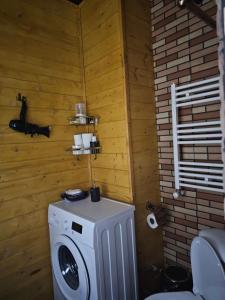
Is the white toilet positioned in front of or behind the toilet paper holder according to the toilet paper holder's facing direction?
in front

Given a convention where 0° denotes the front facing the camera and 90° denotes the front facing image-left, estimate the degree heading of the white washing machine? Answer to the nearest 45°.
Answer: approximately 45°

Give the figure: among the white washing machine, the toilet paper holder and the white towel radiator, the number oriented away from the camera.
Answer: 0

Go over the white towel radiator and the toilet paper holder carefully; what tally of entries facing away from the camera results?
0

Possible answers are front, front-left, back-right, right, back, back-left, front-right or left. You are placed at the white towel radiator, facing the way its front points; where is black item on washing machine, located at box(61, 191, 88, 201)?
front-right

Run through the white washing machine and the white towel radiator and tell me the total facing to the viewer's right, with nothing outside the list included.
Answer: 0

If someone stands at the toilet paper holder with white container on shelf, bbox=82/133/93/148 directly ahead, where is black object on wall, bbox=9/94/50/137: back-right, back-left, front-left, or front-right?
front-left

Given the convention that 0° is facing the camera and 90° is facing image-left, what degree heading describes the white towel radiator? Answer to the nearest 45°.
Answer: approximately 45°

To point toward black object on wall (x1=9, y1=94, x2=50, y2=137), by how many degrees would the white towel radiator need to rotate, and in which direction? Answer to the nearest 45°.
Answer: approximately 45° to its right
